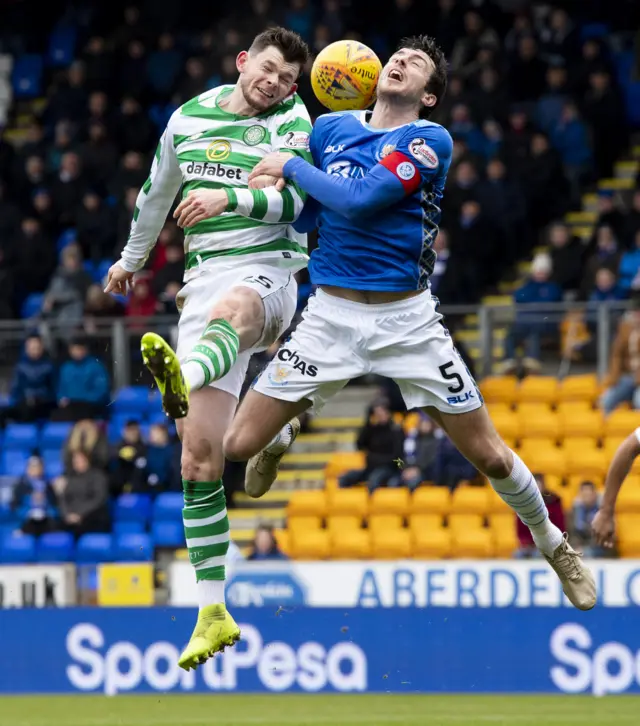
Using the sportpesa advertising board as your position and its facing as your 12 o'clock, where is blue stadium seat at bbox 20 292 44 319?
The blue stadium seat is roughly at 5 o'clock from the sportpesa advertising board.

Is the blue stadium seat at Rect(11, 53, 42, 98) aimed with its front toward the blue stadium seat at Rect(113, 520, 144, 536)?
yes

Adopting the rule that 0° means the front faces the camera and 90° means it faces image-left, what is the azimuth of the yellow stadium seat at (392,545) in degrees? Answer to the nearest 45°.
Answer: approximately 0°

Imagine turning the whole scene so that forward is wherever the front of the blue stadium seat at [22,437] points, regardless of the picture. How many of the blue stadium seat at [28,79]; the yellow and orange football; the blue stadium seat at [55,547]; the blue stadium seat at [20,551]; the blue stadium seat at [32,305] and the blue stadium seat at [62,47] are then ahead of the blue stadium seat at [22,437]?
3

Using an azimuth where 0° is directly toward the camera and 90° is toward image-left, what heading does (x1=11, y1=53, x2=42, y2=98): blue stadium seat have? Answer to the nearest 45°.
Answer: approximately 0°

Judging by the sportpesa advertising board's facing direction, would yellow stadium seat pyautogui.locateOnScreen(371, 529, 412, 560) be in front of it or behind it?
behind

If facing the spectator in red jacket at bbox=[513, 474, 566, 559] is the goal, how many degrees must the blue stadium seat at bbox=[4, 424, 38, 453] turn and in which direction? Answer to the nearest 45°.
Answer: approximately 45° to its left

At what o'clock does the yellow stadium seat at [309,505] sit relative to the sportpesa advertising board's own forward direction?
The yellow stadium seat is roughly at 6 o'clock from the sportpesa advertising board.

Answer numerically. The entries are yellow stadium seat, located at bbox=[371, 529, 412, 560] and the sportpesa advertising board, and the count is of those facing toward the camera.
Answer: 2

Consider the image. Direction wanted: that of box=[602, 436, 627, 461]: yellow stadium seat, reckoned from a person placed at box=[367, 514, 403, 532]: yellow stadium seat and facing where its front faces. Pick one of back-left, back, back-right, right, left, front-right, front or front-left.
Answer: left

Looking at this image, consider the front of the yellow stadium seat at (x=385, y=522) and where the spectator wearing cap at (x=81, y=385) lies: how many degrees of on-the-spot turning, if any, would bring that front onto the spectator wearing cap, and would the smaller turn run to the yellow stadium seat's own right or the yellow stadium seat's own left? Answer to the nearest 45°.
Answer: approximately 135° to the yellow stadium seat's own right
